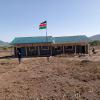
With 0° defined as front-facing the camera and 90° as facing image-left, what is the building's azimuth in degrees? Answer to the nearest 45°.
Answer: approximately 0°
